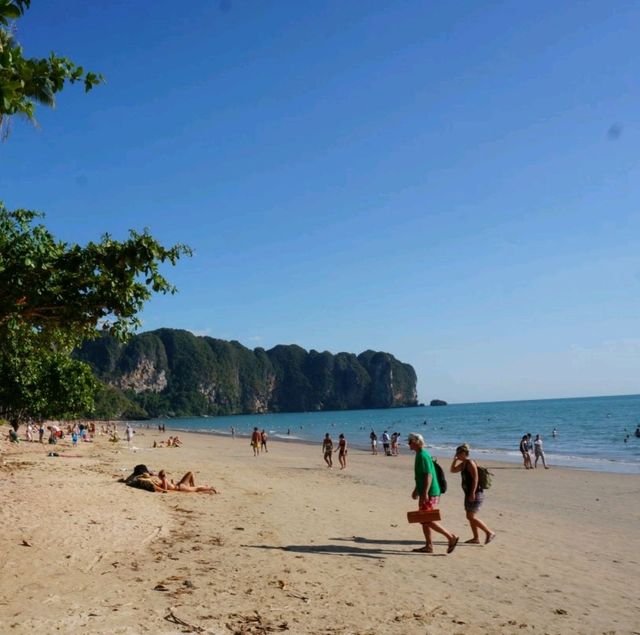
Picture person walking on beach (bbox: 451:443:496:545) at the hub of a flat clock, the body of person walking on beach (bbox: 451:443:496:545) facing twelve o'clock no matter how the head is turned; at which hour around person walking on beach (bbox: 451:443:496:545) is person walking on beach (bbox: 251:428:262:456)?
person walking on beach (bbox: 251:428:262:456) is roughly at 2 o'clock from person walking on beach (bbox: 451:443:496:545).

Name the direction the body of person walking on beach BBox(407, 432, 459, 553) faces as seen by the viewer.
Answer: to the viewer's left

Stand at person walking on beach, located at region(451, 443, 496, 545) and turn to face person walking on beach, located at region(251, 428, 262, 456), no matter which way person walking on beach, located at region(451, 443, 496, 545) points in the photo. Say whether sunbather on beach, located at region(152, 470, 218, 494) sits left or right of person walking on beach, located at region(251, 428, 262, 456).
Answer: left

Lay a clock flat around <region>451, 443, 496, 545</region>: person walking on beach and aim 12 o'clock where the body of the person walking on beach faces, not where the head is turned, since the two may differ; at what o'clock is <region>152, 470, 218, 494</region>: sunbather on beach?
The sunbather on beach is roughly at 1 o'clock from the person walking on beach.

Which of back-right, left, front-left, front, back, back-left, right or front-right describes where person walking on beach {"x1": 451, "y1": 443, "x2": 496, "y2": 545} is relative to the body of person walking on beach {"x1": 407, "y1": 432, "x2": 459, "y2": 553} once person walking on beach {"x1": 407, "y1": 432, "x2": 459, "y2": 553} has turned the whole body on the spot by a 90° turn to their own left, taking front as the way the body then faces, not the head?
back-left

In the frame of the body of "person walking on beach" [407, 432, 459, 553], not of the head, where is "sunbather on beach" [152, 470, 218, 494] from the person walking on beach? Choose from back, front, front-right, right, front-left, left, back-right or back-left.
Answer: front-right

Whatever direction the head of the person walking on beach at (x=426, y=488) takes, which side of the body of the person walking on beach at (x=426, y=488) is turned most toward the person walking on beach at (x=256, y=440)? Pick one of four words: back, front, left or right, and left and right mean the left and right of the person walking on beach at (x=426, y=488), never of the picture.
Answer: right

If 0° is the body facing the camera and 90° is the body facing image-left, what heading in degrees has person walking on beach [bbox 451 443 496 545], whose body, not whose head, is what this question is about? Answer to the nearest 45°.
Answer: approximately 90°
